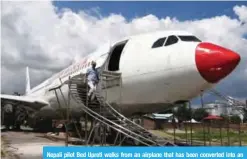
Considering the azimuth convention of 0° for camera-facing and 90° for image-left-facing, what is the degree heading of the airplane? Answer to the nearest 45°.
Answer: approximately 315°
